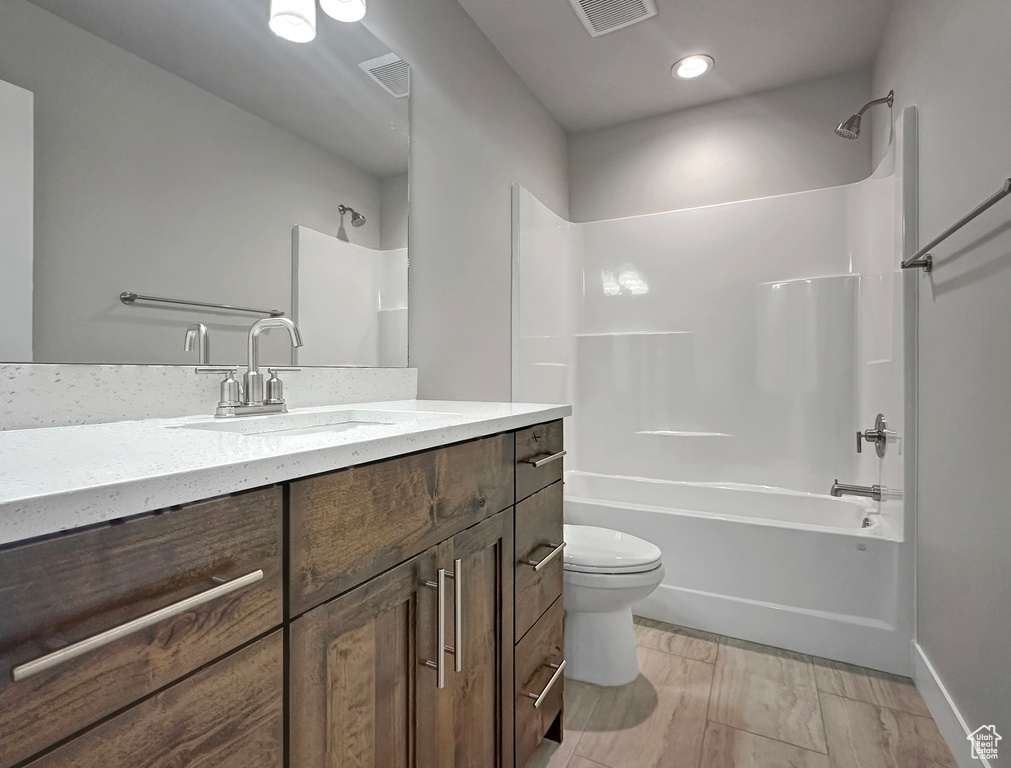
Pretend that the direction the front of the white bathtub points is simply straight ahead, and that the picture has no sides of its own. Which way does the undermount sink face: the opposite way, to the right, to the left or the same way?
to the left

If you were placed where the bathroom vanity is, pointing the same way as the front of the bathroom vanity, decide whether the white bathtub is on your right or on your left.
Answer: on your left

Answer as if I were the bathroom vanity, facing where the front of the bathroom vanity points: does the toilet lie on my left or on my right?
on my left

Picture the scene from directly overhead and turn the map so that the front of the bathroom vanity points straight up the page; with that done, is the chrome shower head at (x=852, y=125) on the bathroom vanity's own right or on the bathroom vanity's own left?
on the bathroom vanity's own left

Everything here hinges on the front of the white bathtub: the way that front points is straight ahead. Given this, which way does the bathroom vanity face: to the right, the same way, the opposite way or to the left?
to the left

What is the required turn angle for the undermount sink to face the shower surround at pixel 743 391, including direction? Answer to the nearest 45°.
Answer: approximately 45° to its left

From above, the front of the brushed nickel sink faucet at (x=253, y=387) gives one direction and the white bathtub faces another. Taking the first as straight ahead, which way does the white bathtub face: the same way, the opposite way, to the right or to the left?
to the right

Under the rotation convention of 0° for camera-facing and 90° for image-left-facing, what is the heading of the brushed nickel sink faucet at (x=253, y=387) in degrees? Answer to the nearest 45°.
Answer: approximately 315°

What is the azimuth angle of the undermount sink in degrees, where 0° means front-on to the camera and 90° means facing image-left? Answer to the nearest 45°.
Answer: approximately 315°
